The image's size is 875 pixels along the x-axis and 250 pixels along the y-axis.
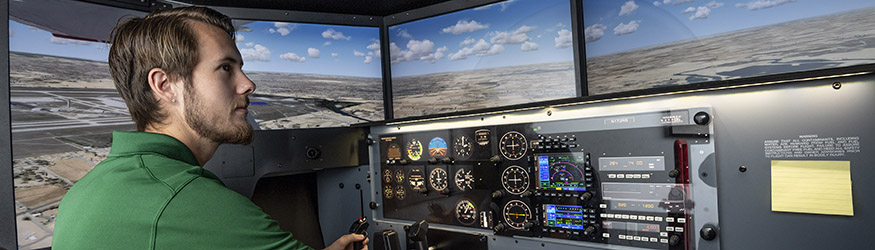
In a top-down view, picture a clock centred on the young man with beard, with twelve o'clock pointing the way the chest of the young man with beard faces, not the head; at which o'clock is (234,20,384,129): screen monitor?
The screen monitor is roughly at 11 o'clock from the young man with beard.

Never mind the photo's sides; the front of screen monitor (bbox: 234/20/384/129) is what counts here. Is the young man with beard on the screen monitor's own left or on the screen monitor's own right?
on the screen monitor's own right

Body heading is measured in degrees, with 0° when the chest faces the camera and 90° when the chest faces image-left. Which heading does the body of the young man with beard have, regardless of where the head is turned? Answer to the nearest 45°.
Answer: approximately 225°

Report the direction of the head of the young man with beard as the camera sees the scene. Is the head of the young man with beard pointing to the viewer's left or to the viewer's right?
to the viewer's right
